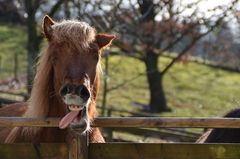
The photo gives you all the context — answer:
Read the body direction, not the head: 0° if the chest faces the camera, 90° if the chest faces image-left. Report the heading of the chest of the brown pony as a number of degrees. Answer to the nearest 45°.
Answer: approximately 315°

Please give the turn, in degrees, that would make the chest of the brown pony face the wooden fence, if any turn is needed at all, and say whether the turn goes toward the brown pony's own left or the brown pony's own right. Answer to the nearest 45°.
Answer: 0° — it already faces it

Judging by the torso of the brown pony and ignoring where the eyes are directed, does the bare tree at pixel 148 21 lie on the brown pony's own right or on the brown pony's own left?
on the brown pony's own left

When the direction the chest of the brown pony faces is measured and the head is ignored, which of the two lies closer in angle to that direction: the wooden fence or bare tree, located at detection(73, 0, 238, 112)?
the wooden fence
